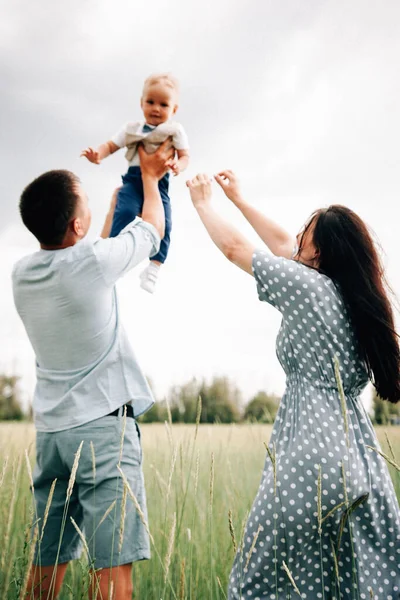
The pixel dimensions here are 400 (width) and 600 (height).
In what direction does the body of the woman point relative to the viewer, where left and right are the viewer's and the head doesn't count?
facing away from the viewer and to the left of the viewer

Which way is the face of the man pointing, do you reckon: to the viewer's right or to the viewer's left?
to the viewer's right

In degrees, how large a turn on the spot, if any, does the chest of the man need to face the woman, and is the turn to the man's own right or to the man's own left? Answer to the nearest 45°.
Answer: approximately 45° to the man's own right

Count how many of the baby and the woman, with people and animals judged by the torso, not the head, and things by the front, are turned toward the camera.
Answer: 1

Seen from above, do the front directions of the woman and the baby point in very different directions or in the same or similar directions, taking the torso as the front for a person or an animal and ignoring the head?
very different directions

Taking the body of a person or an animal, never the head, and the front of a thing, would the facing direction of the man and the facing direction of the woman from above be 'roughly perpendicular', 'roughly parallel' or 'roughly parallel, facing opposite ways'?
roughly perpendicular

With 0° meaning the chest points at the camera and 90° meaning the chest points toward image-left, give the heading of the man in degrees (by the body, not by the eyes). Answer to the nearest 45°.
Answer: approximately 225°

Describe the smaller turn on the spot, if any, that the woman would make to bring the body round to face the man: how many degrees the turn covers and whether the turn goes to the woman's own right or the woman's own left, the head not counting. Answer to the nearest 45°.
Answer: approximately 45° to the woman's own left
